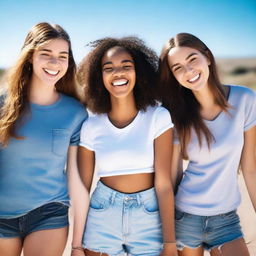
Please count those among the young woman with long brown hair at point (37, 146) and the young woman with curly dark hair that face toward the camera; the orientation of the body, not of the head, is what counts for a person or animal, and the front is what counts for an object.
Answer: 2

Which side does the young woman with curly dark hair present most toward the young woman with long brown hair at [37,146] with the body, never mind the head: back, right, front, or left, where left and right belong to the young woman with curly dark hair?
right

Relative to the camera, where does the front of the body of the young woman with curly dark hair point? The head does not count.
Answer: toward the camera

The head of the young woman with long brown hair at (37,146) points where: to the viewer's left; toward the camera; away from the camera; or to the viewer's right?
toward the camera

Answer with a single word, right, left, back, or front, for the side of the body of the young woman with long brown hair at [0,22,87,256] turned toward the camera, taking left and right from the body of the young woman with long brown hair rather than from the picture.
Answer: front

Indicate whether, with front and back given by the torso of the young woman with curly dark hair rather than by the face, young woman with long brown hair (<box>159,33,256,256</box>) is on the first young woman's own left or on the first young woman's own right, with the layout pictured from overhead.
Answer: on the first young woman's own left

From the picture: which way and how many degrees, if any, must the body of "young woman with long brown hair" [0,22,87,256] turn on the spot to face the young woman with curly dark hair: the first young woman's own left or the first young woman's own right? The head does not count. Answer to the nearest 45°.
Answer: approximately 90° to the first young woman's own left

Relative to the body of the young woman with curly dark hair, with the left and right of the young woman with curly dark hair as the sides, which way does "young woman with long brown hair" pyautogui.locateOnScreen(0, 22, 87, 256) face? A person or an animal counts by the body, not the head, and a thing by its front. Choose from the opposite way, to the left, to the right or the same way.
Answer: the same way

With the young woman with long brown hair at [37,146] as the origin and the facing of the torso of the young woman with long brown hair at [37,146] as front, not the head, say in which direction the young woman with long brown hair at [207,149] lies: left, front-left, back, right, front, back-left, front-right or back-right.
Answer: left

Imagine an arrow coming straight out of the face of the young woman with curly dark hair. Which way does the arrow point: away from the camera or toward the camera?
toward the camera
